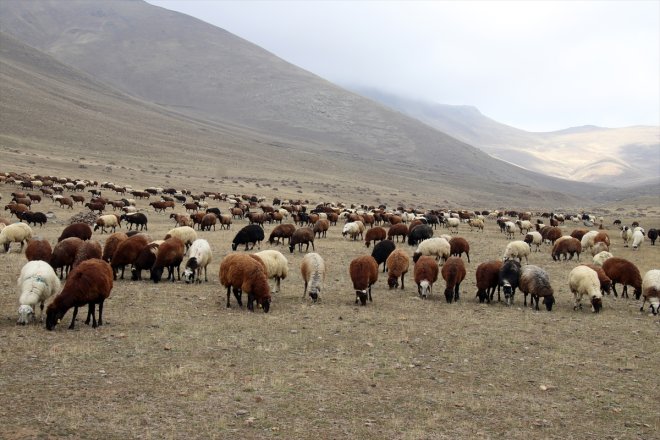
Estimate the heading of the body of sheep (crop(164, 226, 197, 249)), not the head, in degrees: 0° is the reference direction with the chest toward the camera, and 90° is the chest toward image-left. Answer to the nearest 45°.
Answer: approximately 90°

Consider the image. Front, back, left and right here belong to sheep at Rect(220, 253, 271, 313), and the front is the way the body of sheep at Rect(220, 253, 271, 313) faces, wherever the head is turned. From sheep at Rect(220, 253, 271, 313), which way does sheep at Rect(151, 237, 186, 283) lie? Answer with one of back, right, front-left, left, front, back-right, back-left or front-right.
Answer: back

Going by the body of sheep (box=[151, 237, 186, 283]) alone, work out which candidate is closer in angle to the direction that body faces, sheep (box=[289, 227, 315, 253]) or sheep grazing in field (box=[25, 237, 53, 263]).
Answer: the sheep grazing in field

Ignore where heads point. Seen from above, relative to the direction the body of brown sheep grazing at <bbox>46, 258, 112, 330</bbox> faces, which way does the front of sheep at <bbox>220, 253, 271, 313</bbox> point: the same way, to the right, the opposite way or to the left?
to the left

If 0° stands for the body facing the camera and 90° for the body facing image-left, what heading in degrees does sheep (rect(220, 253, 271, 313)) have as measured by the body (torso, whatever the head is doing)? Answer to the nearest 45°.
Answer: approximately 315°

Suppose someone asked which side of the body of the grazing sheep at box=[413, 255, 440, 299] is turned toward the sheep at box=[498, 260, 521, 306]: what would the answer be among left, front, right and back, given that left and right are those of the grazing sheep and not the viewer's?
left

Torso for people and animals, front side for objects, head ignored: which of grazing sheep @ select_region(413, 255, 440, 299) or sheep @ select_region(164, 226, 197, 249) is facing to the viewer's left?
the sheep

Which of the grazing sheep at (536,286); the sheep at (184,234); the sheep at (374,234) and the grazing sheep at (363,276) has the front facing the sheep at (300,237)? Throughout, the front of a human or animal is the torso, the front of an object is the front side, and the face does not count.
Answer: the sheep at (374,234)

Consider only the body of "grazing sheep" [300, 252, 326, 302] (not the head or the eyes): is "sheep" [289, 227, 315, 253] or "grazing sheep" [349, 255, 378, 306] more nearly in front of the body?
the grazing sheep

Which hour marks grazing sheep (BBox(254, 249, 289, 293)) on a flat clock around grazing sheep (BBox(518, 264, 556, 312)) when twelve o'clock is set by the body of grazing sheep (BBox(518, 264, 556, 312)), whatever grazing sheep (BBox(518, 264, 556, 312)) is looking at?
grazing sheep (BBox(254, 249, 289, 293)) is roughly at 4 o'clock from grazing sheep (BBox(518, 264, 556, 312)).

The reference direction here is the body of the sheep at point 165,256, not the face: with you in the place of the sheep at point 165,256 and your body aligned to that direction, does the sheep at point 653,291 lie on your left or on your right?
on your left
